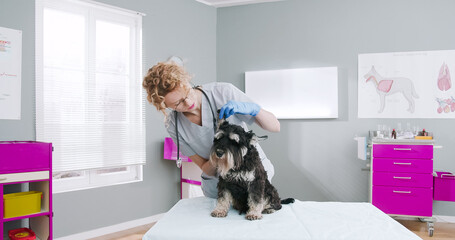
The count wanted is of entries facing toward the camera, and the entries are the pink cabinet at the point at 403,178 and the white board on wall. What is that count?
2

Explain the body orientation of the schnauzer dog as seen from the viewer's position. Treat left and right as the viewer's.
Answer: facing the viewer and to the left of the viewer

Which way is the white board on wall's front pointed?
toward the camera

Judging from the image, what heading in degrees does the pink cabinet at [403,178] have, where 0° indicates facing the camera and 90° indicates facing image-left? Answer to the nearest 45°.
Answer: approximately 0°

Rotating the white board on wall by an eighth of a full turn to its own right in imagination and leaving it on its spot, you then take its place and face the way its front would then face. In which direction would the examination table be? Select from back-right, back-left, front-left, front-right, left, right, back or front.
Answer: front-left

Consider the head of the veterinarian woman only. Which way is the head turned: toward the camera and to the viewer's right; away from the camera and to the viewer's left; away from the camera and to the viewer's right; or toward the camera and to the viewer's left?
toward the camera and to the viewer's right

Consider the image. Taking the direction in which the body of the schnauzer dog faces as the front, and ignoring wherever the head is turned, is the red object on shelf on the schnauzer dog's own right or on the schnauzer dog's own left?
on the schnauzer dog's own right

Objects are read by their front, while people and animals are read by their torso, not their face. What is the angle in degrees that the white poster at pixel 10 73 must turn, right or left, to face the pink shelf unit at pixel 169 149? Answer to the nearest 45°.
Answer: approximately 45° to its left

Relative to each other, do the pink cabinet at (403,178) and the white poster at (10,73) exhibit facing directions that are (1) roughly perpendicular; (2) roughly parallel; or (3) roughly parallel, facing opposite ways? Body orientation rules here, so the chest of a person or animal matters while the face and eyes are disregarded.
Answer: roughly perpendicular

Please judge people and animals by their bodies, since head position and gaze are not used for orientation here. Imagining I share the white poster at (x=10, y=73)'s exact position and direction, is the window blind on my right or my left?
on my left

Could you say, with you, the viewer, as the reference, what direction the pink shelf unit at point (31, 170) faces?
facing the viewer and to the right of the viewer

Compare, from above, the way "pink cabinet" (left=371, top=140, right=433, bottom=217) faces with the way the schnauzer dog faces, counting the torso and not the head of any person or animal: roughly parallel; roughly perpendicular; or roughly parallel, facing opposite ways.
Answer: roughly parallel

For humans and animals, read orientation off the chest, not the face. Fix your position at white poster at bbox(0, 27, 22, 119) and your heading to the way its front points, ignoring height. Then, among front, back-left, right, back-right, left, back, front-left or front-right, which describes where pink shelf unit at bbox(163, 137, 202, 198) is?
front-left

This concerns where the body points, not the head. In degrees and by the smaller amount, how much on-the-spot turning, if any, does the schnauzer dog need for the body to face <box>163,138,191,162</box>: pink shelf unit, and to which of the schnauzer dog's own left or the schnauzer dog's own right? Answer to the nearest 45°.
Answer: approximately 135° to the schnauzer dog's own right

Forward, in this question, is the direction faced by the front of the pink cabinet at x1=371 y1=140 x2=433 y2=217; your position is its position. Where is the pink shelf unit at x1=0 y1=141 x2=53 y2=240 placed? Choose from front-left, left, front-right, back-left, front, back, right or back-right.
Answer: front-right
